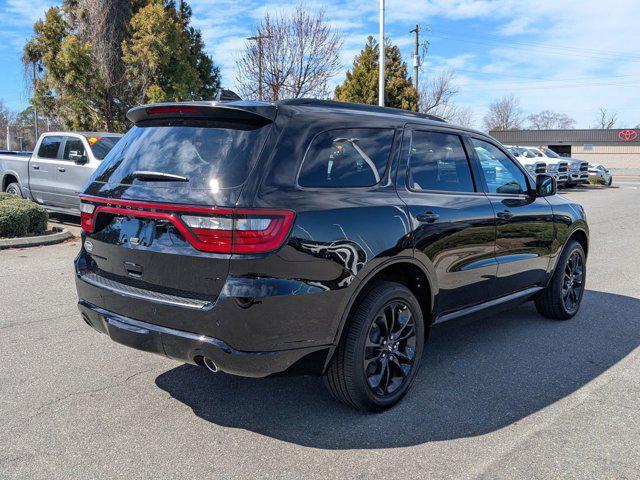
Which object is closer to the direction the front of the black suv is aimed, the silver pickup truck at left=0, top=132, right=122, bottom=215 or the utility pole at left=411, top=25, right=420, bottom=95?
the utility pole

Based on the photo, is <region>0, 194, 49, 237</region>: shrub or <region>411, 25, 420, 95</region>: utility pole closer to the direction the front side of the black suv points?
the utility pole

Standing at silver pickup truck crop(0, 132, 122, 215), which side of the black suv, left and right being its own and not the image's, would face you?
left

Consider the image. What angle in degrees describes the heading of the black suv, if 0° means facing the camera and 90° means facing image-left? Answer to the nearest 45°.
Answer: approximately 225°

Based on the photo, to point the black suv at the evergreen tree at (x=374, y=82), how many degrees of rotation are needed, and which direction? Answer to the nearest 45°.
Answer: approximately 45° to its left

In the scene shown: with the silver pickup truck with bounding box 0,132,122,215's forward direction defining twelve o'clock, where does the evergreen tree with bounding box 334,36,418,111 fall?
The evergreen tree is roughly at 9 o'clock from the silver pickup truck.

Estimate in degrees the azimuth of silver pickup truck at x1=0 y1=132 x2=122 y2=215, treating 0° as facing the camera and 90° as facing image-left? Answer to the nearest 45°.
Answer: approximately 315°

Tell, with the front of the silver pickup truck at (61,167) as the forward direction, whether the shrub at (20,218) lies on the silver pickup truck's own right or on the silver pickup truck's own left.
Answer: on the silver pickup truck's own right

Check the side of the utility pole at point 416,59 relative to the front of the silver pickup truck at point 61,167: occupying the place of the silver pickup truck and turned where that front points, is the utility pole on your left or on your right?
on your left

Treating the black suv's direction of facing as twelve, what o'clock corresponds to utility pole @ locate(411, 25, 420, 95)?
The utility pole is roughly at 11 o'clock from the black suv.

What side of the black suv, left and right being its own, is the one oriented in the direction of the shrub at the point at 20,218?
left
